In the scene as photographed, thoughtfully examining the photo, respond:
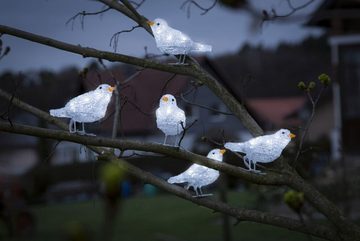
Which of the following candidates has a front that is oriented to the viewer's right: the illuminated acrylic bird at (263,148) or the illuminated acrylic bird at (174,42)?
the illuminated acrylic bird at (263,148)

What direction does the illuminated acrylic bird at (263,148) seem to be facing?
to the viewer's right

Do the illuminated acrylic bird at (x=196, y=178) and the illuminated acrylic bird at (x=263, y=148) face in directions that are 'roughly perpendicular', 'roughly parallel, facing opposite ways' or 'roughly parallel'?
roughly parallel

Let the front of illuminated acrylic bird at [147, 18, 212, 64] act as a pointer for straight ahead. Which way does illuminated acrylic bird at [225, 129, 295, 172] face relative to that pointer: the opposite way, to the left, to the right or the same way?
the opposite way

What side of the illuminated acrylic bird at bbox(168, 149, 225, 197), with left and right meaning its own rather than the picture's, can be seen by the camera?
right

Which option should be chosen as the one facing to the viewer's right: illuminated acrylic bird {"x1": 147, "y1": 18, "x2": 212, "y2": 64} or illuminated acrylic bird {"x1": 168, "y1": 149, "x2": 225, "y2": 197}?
illuminated acrylic bird {"x1": 168, "y1": 149, "x2": 225, "y2": 197}

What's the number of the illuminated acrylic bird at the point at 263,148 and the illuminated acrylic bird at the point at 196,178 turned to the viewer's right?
2

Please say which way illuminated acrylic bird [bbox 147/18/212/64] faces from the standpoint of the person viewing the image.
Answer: facing to the left of the viewer

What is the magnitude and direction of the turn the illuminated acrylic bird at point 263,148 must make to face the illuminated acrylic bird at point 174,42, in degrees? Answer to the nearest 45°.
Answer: approximately 180°

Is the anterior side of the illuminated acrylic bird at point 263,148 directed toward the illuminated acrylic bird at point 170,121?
no

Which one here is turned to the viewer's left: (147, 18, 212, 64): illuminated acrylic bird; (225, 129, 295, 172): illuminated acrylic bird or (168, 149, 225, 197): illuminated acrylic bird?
(147, 18, 212, 64): illuminated acrylic bird

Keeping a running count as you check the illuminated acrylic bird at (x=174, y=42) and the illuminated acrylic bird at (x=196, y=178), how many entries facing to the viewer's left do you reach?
1
